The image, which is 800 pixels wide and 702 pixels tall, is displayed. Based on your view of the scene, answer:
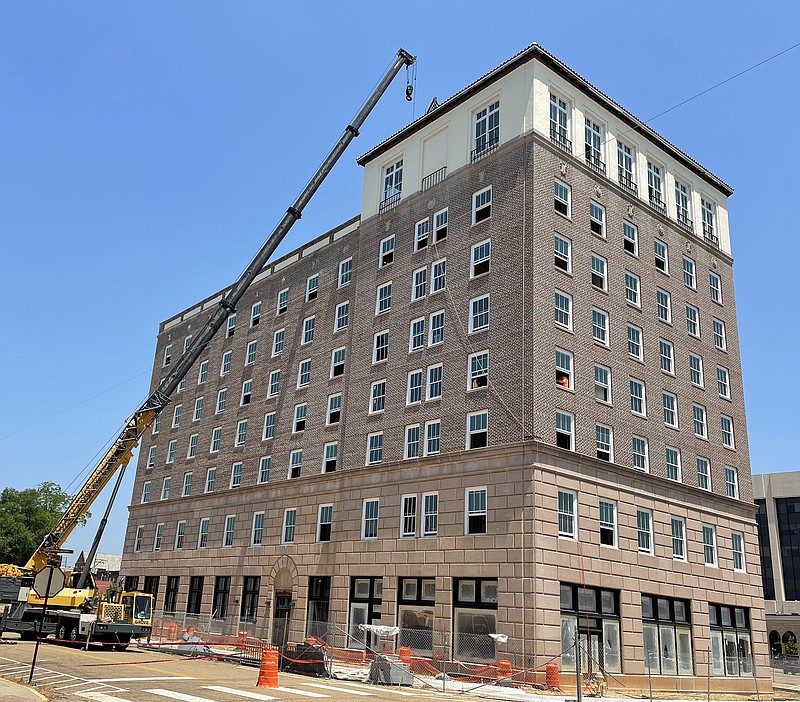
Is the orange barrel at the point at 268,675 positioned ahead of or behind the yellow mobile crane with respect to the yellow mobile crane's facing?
ahead

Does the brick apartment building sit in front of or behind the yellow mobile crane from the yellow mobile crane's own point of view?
in front

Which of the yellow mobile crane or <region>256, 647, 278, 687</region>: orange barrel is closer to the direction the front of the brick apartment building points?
the orange barrel

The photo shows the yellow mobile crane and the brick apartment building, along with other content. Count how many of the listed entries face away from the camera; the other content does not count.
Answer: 0

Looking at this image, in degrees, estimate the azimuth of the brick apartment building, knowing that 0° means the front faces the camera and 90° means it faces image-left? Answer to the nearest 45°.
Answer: approximately 45°

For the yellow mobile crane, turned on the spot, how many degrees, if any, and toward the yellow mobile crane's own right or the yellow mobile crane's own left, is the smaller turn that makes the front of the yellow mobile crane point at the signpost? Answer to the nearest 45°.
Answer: approximately 45° to the yellow mobile crane's own right

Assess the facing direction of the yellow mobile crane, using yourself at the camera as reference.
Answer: facing the viewer and to the right of the viewer

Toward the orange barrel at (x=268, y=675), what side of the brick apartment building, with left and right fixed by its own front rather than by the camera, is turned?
front

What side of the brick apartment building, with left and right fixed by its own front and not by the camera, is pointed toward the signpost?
front

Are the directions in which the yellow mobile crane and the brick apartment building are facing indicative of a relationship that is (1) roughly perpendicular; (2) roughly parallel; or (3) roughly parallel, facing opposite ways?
roughly perpendicular
